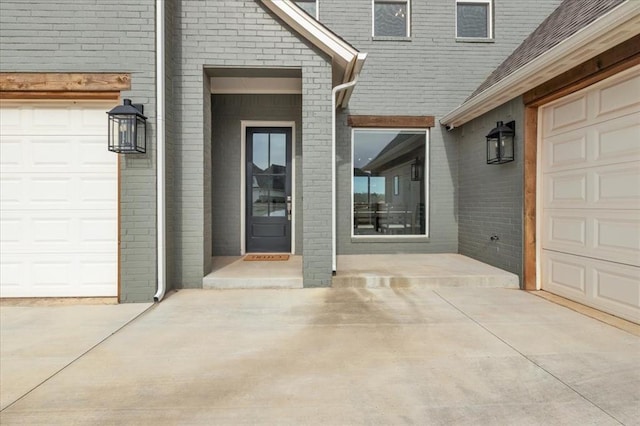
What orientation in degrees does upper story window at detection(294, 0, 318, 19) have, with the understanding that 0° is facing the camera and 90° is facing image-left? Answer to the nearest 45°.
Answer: approximately 0°

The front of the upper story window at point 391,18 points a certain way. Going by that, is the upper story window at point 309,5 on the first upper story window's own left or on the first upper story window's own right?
on the first upper story window's own right

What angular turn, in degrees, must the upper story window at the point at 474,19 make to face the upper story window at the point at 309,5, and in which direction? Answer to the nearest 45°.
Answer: approximately 45° to its right

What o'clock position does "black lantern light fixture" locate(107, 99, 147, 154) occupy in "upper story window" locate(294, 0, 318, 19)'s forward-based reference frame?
The black lantern light fixture is roughly at 1 o'clock from the upper story window.

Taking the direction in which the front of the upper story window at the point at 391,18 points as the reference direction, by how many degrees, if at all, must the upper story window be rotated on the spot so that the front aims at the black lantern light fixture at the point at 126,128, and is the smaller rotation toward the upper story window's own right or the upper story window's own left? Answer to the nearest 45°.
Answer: approximately 45° to the upper story window's own right
